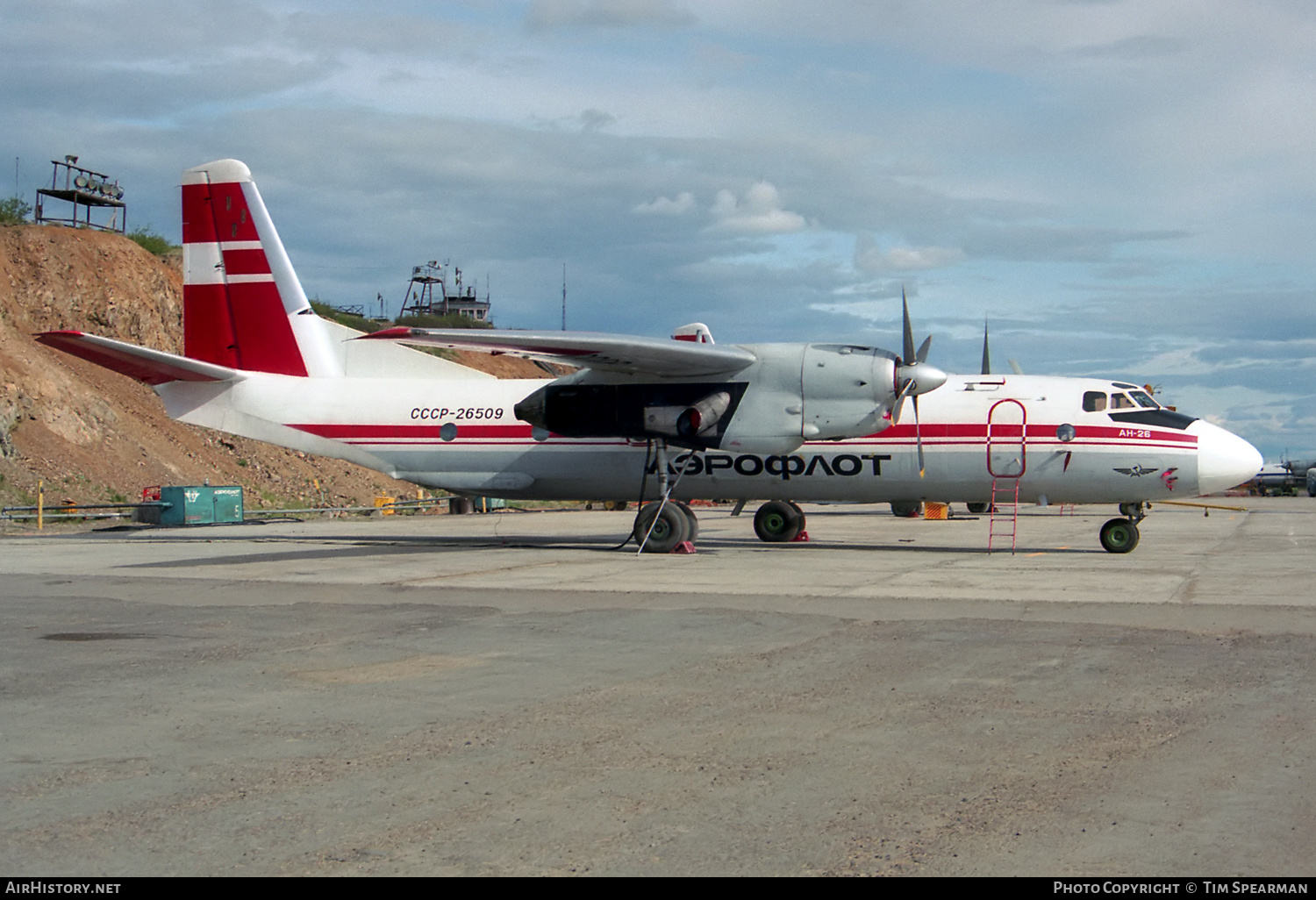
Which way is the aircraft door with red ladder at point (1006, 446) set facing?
toward the camera

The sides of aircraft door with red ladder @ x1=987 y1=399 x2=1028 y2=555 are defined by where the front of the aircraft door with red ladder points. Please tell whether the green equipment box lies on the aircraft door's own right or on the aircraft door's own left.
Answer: on the aircraft door's own right
